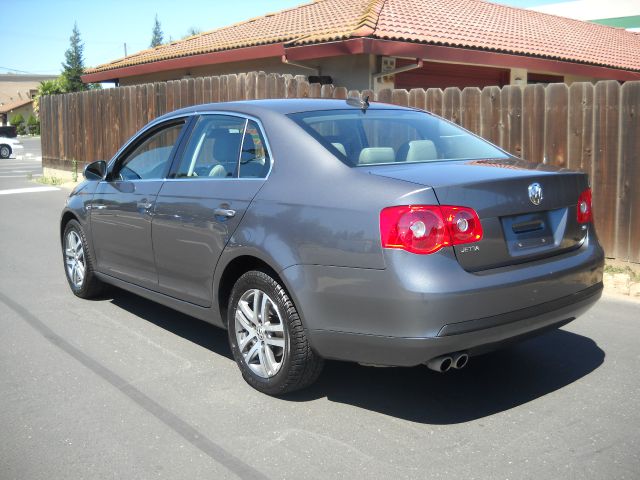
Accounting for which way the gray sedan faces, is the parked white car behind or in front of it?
in front

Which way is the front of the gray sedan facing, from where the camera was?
facing away from the viewer and to the left of the viewer

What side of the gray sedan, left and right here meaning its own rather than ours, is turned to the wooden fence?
right
